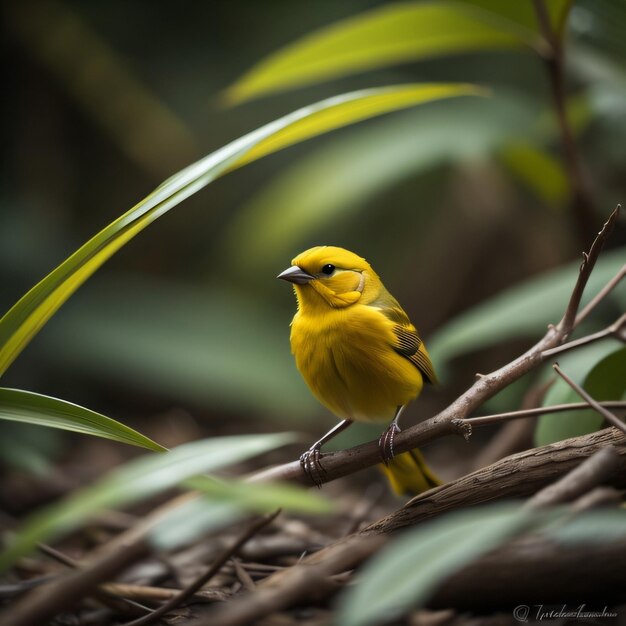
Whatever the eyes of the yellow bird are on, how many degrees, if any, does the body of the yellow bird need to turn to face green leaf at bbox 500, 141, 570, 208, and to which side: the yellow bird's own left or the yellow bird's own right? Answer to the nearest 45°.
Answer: approximately 180°

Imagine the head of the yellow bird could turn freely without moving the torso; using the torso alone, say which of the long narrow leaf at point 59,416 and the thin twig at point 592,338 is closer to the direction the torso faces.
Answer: the long narrow leaf

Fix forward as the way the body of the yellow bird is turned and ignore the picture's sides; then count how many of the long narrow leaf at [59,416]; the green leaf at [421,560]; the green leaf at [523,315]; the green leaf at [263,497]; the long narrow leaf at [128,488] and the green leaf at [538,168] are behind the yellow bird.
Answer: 2

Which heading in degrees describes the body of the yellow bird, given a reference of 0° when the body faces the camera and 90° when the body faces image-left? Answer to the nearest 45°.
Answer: approximately 45°

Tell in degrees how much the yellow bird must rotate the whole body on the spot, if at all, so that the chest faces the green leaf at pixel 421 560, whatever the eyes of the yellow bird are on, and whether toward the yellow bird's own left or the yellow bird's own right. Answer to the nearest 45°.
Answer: approximately 45° to the yellow bird's own left

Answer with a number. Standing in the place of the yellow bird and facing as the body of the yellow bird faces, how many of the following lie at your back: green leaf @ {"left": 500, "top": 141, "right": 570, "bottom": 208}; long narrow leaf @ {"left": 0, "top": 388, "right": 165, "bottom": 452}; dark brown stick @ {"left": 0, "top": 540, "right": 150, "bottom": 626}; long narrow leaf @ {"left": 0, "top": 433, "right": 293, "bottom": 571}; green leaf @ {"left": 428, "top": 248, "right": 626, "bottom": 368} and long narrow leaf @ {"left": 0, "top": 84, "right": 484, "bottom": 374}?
2

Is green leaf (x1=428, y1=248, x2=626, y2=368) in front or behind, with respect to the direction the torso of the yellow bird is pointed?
behind

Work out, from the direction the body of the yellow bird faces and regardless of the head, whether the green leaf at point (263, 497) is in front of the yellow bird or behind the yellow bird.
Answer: in front

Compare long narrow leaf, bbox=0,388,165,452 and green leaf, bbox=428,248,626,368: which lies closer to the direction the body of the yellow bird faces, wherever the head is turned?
the long narrow leaf

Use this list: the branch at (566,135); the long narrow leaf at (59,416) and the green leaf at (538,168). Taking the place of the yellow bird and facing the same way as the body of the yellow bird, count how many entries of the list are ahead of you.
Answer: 1
